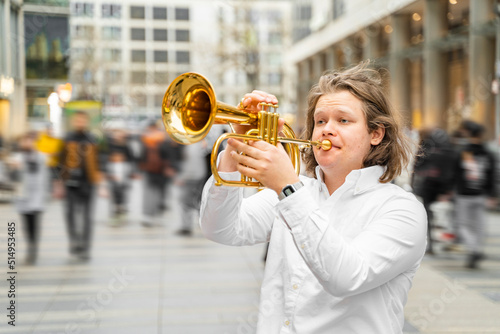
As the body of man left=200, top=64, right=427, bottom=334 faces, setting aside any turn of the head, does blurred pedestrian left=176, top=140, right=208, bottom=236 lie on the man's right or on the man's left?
on the man's right

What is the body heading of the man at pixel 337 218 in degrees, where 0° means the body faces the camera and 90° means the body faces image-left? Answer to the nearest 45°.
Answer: approximately 45°

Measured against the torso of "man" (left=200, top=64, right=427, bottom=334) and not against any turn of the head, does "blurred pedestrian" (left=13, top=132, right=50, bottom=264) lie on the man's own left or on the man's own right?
on the man's own right

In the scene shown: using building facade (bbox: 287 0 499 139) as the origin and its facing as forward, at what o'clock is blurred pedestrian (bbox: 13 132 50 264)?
The blurred pedestrian is roughly at 11 o'clock from the building facade.

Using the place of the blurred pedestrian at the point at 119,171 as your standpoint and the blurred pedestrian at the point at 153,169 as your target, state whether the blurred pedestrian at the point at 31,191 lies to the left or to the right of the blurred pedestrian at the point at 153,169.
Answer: right

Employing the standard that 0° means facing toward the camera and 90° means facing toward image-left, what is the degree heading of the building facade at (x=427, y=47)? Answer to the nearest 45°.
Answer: approximately 45°
